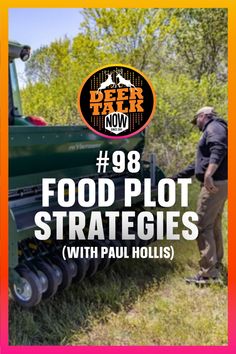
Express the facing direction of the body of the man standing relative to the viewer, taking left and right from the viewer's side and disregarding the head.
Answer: facing to the left of the viewer
